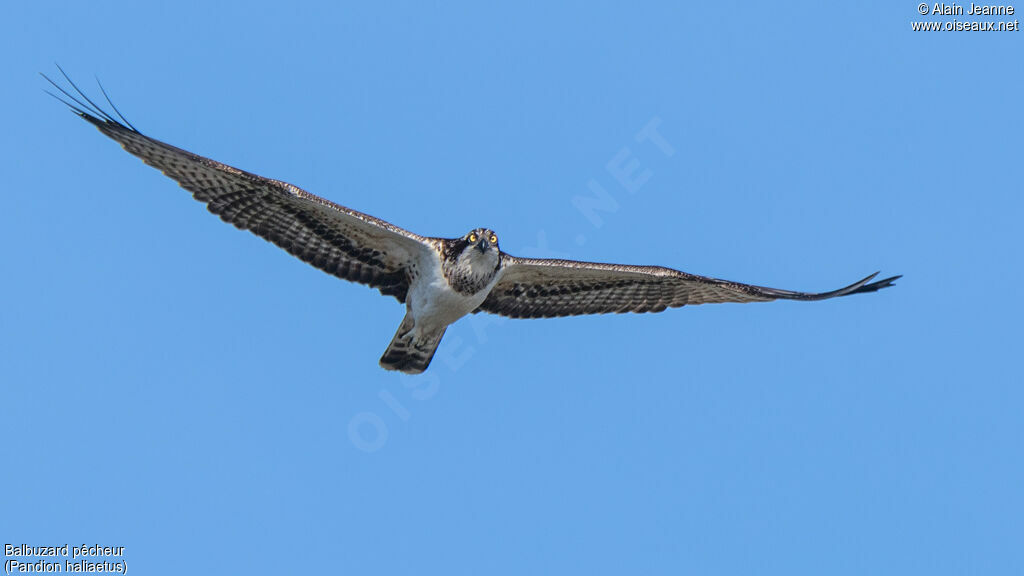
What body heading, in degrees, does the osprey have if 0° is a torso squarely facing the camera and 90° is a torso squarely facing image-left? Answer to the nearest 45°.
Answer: approximately 0°
